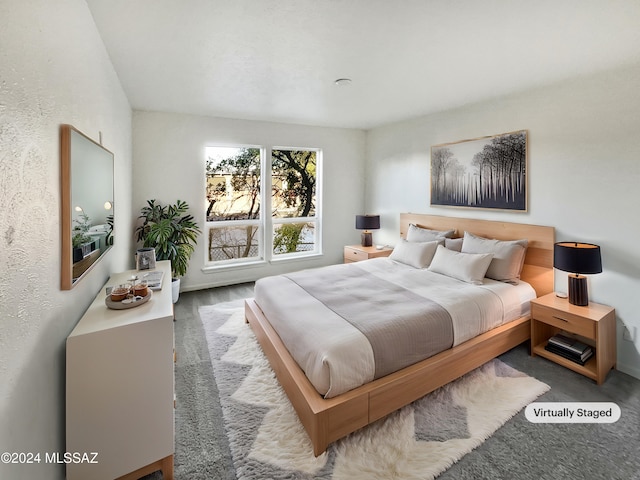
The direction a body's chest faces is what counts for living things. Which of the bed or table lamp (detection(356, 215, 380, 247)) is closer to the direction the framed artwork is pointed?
the bed

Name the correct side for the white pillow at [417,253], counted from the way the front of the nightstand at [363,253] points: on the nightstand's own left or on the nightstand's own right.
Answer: on the nightstand's own left

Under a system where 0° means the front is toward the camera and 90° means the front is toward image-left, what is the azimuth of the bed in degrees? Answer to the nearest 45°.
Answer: approximately 45°

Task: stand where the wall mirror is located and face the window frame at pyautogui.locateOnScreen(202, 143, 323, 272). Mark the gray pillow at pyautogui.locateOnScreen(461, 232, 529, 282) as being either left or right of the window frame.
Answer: right

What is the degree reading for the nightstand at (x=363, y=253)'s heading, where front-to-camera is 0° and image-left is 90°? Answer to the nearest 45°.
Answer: approximately 45°

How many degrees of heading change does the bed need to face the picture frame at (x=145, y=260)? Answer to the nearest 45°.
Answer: approximately 45° to its right

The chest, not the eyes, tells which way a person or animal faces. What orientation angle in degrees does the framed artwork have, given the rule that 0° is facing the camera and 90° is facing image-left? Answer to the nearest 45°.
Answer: approximately 45°

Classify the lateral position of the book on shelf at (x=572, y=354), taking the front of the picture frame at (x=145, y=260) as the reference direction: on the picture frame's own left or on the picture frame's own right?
on the picture frame's own left

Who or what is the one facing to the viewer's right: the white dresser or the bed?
the white dresser

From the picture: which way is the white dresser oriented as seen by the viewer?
to the viewer's right
